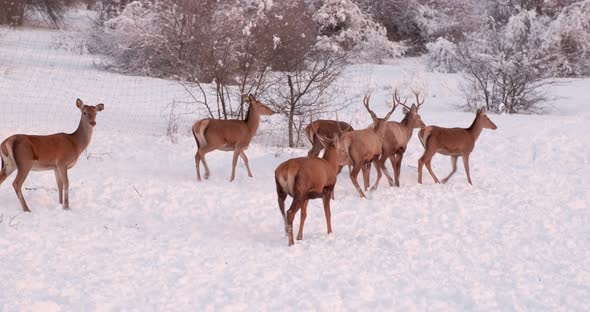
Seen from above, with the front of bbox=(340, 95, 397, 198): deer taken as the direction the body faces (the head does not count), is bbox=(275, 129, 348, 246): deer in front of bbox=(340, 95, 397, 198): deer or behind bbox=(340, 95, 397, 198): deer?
behind

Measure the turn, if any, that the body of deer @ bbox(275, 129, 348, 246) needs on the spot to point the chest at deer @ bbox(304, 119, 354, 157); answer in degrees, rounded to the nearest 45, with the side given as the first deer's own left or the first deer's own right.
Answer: approximately 45° to the first deer's own left

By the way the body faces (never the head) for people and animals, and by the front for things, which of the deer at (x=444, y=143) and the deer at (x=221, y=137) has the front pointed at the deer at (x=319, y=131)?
the deer at (x=221, y=137)

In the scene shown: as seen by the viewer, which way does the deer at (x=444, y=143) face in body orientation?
to the viewer's right

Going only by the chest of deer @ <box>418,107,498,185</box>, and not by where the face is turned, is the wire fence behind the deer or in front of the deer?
behind

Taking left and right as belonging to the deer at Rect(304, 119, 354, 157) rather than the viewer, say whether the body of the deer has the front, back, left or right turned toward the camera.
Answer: right

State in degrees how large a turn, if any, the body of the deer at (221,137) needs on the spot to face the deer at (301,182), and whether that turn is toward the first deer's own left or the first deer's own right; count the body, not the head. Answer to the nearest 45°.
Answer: approximately 90° to the first deer's own right

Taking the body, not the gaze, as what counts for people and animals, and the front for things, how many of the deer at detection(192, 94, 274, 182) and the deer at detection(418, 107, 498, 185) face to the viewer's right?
2

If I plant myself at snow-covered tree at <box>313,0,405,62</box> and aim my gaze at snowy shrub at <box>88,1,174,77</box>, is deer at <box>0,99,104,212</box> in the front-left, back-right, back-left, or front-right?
front-left

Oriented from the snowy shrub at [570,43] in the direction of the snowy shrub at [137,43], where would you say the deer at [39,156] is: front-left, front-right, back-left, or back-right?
front-left

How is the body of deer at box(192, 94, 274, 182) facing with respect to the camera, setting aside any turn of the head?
to the viewer's right

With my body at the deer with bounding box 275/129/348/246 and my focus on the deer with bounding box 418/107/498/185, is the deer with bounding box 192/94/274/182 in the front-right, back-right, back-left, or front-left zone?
front-left

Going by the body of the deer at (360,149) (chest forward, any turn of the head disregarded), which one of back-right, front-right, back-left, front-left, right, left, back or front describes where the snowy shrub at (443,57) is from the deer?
front-left

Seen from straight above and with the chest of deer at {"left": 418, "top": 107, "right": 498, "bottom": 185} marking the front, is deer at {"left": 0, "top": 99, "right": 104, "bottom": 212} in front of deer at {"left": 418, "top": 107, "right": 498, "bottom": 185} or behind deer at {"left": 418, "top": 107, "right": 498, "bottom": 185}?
behind

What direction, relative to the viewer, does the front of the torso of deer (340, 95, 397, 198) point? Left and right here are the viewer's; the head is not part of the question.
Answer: facing away from the viewer and to the right of the viewer

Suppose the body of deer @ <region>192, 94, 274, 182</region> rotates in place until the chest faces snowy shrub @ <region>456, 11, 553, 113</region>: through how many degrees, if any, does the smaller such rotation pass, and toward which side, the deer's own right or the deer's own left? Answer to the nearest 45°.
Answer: approximately 45° to the deer's own left
